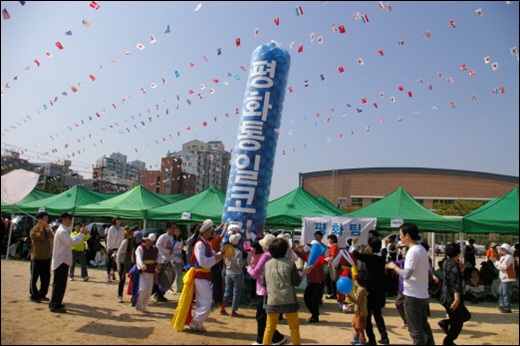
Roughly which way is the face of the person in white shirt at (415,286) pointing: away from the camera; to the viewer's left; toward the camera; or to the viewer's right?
to the viewer's left

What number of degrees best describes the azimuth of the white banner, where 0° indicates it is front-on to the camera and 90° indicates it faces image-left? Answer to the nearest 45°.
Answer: approximately 0°

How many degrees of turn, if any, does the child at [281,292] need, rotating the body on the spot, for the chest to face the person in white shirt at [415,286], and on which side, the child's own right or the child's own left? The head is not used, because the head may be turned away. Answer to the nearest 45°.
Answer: approximately 90° to the child's own right

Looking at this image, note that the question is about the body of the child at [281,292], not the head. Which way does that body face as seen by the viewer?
away from the camera

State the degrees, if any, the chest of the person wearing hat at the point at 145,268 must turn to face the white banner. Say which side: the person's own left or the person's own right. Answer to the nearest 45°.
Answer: approximately 90° to the person's own left

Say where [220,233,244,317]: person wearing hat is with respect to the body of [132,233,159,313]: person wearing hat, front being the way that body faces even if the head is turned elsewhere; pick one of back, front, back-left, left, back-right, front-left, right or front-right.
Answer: front-left

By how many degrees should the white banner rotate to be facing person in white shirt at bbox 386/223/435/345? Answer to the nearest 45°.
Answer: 0° — it already faces them

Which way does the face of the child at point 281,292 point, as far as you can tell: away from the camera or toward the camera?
away from the camera

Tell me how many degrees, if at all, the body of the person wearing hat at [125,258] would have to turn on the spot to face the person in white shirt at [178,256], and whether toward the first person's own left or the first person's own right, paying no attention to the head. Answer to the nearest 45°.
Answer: approximately 45° to the first person's own left

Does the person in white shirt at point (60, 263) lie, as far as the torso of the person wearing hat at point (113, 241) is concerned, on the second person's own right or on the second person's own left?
on the second person's own right

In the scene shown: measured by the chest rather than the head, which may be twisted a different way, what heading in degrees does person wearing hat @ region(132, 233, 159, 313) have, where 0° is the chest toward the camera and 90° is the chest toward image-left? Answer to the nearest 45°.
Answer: approximately 315°

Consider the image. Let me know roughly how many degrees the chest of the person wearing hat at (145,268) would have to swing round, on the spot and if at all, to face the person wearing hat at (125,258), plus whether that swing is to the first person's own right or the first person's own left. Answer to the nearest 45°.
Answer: approximately 135° to the first person's own left
